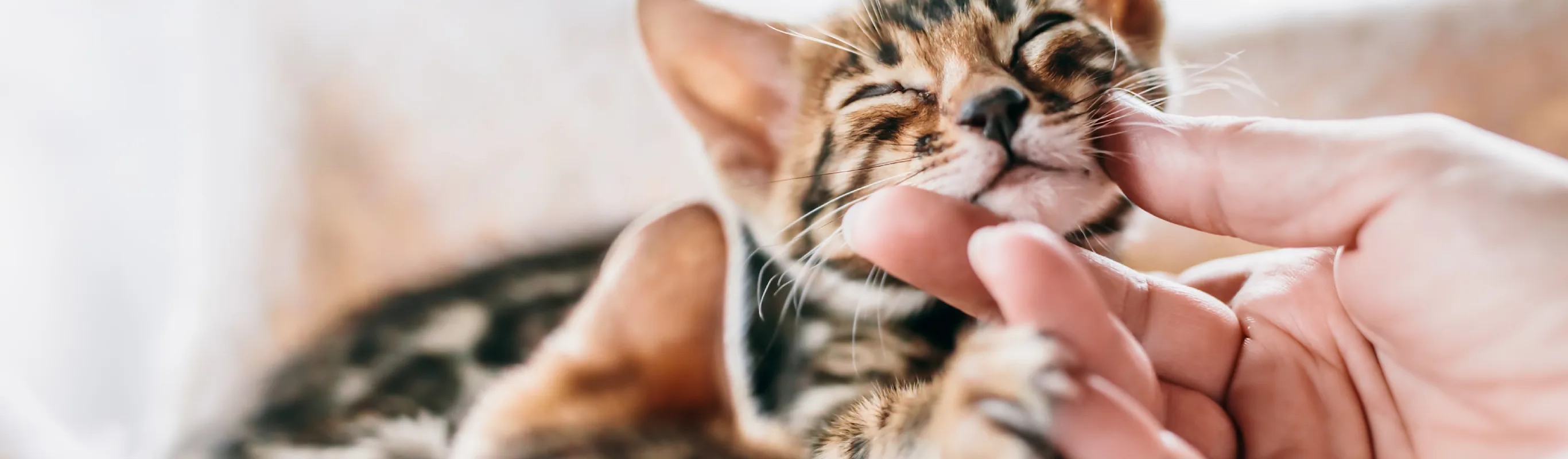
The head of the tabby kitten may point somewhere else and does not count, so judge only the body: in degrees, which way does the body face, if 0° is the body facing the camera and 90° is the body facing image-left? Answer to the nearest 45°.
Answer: approximately 315°
